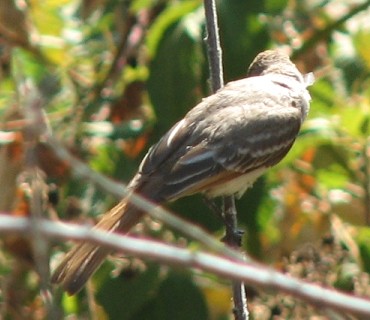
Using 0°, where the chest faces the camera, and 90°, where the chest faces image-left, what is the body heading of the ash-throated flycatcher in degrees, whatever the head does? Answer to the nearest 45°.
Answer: approximately 225°
